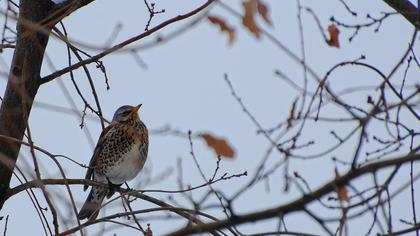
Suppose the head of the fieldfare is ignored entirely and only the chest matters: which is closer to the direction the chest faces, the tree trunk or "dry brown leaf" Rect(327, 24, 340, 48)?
the dry brown leaf

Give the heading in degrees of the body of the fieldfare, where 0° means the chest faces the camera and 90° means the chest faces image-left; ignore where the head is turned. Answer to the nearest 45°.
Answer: approximately 315°
